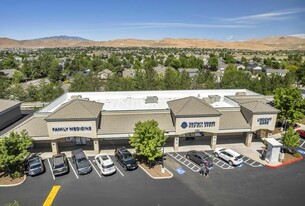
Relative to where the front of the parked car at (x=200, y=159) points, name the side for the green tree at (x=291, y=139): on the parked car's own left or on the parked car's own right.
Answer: on the parked car's own right

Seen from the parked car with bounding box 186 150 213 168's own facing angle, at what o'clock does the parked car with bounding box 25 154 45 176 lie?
the parked car with bounding box 25 154 45 176 is roughly at 10 o'clock from the parked car with bounding box 186 150 213 168.

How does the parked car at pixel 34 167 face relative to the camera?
away from the camera

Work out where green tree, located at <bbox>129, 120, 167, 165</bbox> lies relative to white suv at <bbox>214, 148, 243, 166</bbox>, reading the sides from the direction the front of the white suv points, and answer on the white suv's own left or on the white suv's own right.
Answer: on the white suv's own left

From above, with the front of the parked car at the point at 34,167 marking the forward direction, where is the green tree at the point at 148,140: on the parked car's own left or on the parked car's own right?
on the parked car's own right

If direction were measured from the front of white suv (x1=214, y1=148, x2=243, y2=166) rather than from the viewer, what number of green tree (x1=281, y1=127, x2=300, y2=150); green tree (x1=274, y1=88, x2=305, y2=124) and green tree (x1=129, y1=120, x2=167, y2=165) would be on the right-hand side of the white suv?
2

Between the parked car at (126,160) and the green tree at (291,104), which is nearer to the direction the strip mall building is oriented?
the parked car

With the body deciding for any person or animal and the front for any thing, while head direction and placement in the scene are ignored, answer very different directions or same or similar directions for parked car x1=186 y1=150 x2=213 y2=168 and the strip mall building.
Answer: very different directions

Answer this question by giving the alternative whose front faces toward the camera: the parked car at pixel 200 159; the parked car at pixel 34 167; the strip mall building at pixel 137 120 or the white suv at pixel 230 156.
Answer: the strip mall building

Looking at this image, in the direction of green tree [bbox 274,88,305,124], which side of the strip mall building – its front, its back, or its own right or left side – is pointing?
left

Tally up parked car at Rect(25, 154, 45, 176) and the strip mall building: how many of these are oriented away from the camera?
1

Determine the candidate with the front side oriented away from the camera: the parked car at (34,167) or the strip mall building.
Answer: the parked car
